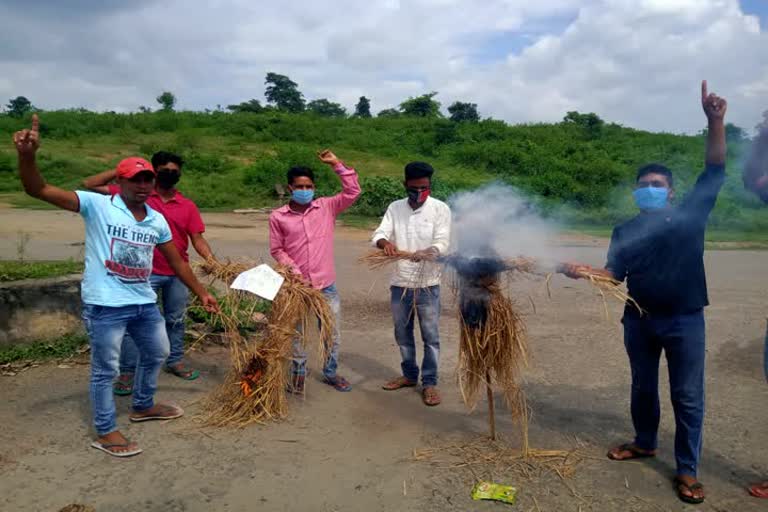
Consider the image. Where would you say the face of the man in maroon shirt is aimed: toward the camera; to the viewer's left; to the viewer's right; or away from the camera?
toward the camera

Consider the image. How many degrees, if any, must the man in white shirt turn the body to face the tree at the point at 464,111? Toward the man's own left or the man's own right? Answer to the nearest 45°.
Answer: approximately 180°

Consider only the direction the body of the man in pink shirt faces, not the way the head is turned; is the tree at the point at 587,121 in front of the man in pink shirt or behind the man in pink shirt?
behind

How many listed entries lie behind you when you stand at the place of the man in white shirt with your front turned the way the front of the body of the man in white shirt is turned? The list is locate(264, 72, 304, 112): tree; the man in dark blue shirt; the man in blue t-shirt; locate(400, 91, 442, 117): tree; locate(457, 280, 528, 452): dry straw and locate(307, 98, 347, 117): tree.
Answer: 3

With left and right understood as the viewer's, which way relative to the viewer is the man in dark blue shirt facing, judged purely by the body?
facing the viewer and to the left of the viewer

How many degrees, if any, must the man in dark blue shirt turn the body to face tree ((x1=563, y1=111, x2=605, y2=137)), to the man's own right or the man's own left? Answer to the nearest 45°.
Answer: approximately 135° to the man's own right

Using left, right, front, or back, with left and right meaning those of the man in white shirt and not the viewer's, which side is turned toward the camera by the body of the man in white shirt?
front

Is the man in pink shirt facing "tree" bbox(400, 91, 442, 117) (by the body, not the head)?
no

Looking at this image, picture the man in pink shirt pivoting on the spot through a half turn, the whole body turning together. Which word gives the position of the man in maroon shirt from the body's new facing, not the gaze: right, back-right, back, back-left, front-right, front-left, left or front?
left

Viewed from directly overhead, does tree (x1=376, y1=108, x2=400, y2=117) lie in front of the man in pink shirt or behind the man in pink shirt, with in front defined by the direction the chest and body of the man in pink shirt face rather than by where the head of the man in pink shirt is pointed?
behind

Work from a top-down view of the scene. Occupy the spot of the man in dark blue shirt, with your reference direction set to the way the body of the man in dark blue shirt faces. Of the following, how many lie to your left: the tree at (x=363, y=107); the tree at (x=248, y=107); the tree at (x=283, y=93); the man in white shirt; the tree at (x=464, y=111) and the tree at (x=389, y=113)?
0

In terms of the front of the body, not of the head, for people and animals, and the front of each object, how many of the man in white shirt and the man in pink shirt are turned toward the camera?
2

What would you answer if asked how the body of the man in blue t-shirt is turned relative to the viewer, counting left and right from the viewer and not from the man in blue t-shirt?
facing the viewer and to the right of the viewer

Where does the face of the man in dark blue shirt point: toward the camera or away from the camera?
toward the camera

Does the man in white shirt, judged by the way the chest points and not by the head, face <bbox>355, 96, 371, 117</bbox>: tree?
no

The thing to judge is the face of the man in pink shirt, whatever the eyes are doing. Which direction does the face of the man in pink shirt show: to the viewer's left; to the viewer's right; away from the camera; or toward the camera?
toward the camera

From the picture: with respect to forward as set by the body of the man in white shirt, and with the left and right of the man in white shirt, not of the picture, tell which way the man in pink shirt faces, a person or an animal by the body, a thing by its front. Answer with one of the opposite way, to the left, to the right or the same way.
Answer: the same way

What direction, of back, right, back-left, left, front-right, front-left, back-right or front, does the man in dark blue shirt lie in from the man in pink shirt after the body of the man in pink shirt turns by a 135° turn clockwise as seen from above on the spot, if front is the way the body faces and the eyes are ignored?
back

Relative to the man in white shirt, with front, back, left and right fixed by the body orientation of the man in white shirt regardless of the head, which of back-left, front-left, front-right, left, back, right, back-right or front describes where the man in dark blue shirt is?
front-left
